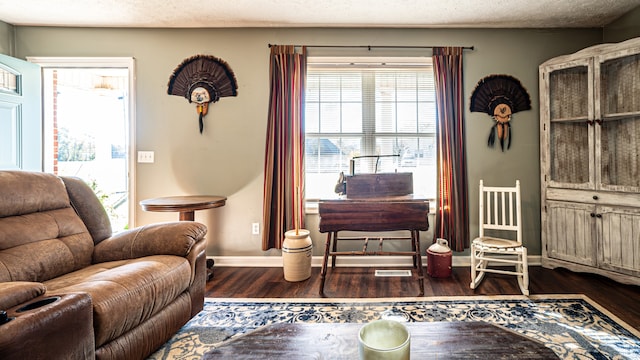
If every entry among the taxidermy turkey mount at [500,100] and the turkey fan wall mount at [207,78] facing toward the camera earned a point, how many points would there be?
2

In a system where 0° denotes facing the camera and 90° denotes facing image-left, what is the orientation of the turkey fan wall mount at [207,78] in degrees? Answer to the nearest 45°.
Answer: approximately 0°

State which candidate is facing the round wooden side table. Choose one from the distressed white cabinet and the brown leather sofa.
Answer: the distressed white cabinet

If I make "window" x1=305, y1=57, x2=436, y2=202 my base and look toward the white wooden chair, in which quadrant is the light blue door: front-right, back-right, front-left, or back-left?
back-right

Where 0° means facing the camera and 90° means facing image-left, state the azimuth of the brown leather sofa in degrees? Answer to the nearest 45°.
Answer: approximately 315°

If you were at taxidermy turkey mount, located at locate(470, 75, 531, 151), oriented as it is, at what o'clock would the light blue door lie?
The light blue door is roughly at 2 o'clock from the taxidermy turkey mount.

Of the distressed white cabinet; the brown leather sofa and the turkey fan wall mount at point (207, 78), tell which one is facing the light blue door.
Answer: the distressed white cabinet

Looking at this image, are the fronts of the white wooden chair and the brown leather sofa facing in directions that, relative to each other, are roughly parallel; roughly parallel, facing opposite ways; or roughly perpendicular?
roughly perpendicular

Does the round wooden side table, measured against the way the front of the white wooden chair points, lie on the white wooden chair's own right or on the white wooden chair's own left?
on the white wooden chair's own right

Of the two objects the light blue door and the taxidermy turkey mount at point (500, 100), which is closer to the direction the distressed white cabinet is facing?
the light blue door
